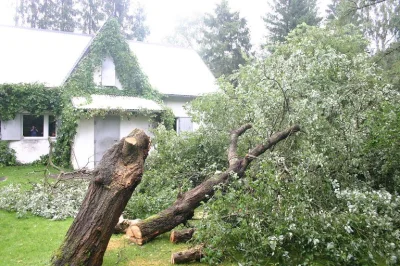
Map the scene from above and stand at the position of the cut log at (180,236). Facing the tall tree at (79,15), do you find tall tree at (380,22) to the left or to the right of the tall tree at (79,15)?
right

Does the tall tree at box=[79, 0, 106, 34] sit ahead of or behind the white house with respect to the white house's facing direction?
behind

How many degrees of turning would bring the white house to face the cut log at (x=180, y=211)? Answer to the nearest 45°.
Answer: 0° — it already faces it

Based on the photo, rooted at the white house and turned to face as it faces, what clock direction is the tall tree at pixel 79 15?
The tall tree is roughly at 6 o'clock from the white house.

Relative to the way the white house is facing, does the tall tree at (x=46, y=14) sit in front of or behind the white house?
behind

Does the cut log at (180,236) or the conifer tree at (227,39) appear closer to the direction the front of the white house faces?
the cut log

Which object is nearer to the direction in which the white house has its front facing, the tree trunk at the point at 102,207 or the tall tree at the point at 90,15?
the tree trunk

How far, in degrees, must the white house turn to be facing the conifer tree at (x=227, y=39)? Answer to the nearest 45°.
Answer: approximately 135° to its left

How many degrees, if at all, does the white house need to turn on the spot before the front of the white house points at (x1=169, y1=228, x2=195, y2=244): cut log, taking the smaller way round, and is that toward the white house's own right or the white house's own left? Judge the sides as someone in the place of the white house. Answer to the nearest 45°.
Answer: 0° — it already faces it

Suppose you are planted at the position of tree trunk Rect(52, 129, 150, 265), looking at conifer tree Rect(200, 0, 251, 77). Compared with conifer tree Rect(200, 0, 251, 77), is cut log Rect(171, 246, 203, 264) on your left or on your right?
right

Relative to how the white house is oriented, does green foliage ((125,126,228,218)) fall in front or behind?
in front

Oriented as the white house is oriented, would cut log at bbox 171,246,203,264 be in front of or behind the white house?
in front

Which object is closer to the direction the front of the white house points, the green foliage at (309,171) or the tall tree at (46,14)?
the green foliage

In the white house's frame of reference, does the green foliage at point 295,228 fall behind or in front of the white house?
in front

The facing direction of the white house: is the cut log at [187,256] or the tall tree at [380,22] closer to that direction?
the cut log

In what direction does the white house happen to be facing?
toward the camera

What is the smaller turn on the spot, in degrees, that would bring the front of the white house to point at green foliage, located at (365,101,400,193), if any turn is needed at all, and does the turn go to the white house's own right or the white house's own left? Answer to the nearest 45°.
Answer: approximately 45° to the white house's own left
